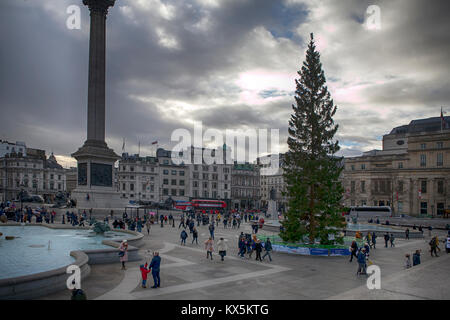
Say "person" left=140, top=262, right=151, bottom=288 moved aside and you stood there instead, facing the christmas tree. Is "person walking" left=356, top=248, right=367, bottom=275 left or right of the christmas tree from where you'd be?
right

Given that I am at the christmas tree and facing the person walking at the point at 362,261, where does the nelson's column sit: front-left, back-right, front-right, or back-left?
back-right
